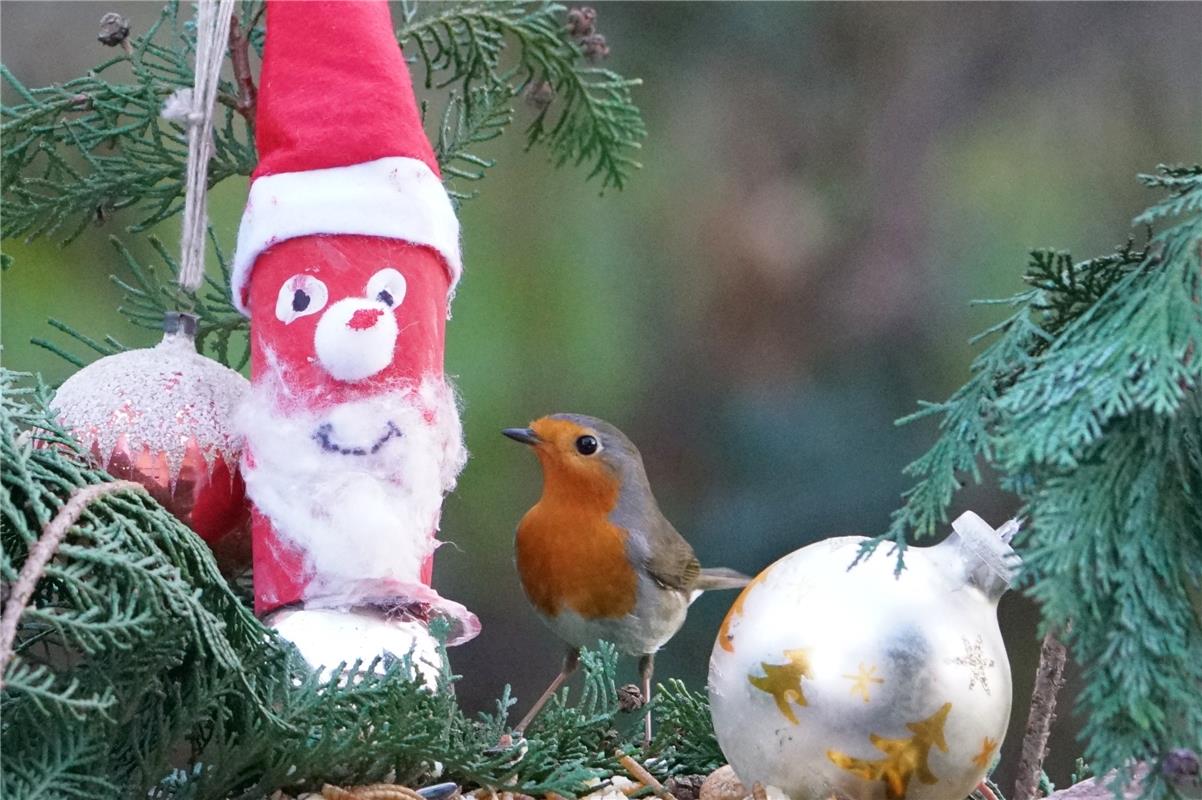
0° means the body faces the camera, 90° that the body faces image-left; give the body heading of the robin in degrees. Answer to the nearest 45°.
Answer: approximately 45°

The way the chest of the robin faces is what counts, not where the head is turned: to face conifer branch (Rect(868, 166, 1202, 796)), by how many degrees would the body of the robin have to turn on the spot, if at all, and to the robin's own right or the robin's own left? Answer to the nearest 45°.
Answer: approximately 90° to the robin's own left

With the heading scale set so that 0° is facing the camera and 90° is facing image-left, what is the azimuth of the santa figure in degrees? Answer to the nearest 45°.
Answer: approximately 0°
